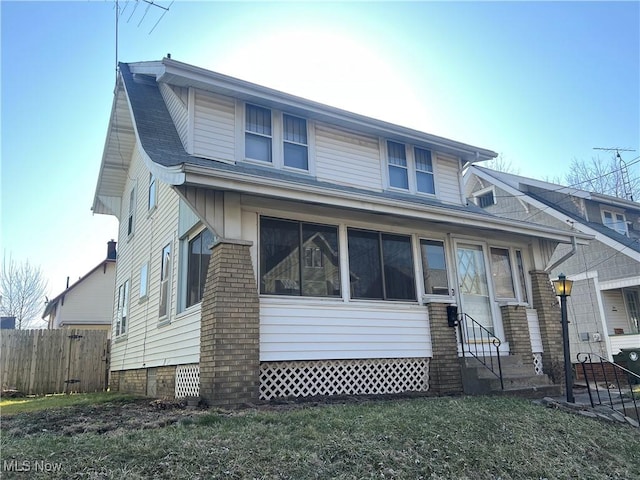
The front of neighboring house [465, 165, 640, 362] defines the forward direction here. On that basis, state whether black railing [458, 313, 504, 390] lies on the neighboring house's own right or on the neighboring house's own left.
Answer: on the neighboring house's own right

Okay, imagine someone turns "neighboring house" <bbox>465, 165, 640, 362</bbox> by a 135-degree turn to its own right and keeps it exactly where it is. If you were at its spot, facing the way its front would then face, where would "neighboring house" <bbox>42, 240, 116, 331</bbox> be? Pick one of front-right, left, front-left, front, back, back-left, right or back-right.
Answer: front

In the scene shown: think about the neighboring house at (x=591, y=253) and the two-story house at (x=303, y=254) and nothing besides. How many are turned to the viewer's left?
0

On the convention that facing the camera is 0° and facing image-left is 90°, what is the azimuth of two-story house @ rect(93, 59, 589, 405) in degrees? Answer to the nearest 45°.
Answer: approximately 315°

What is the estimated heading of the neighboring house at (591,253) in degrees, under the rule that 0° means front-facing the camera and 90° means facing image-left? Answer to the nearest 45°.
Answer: approximately 315°

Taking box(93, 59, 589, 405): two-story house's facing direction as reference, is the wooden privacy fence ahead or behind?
behind

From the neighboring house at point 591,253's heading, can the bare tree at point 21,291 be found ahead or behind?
behind

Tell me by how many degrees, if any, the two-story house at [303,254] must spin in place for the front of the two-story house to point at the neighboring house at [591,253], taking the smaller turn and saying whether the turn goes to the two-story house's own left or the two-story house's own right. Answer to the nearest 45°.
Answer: approximately 90° to the two-story house's own left

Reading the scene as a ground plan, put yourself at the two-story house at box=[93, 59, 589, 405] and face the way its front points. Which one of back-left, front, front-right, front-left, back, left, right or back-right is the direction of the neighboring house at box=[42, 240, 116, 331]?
back
